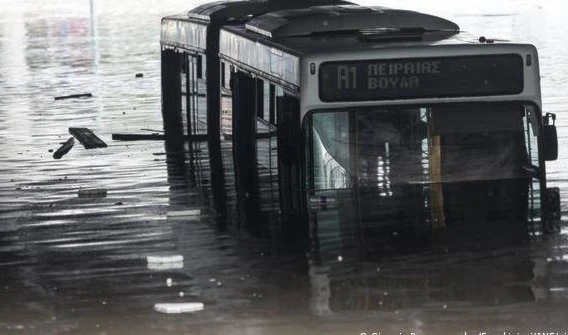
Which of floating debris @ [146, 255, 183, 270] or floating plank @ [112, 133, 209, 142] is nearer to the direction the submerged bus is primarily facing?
the floating debris

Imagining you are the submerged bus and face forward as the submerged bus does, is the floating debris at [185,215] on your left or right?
on your right

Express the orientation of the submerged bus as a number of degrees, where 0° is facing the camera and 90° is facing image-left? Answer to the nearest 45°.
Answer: approximately 0°

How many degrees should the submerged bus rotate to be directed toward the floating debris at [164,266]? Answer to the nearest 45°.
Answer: approximately 45° to its right

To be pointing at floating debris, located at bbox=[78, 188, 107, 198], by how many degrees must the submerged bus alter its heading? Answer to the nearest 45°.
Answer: approximately 135° to its right

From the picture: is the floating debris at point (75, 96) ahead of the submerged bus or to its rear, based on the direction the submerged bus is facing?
to the rear
